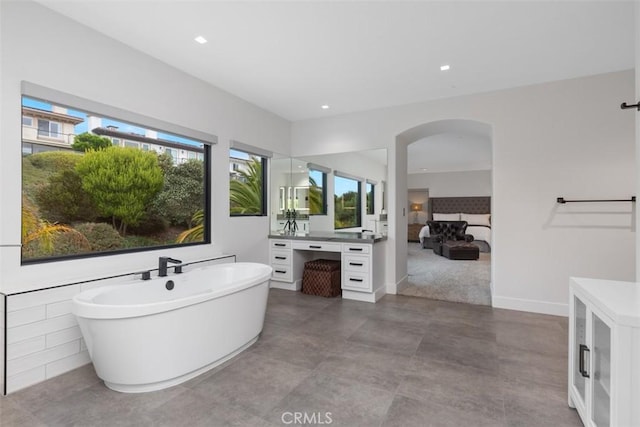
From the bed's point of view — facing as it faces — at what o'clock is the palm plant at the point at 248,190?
The palm plant is roughly at 1 o'clock from the bed.

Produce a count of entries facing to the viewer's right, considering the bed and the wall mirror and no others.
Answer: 0

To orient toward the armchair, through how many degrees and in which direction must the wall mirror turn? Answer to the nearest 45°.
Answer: approximately 180°

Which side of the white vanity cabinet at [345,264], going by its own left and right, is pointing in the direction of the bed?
back

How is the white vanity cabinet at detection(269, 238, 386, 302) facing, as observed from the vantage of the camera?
facing the viewer and to the left of the viewer

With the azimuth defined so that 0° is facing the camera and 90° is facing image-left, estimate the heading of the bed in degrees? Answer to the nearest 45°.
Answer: approximately 0°

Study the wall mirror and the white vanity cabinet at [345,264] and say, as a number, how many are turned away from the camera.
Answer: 0

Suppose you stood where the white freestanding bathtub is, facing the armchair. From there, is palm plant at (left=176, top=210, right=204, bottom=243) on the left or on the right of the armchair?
left

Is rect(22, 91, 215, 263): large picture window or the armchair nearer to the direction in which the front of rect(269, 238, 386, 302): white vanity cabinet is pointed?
the large picture window
